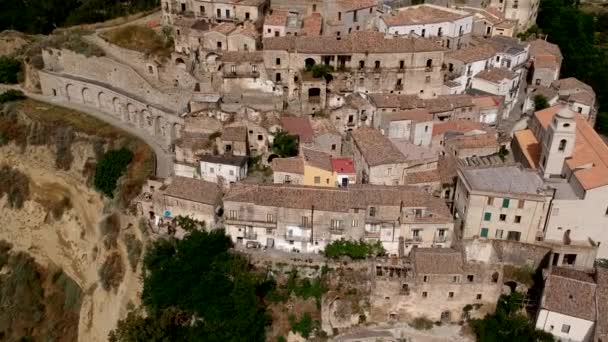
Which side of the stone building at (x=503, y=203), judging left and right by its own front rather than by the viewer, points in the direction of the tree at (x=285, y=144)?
right

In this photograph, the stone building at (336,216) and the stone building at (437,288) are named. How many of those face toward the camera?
2

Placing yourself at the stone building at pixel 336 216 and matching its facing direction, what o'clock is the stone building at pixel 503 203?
the stone building at pixel 503 203 is roughly at 9 o'clock from the stone building at pixel 336 216.

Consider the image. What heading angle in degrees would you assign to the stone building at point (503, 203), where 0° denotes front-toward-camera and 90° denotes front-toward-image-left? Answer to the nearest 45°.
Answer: approximately 0°

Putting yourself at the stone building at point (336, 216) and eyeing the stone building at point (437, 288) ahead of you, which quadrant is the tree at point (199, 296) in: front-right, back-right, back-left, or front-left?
back-right

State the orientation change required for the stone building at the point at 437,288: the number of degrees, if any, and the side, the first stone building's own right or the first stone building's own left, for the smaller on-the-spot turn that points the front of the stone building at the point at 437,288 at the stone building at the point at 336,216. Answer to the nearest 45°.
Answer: approximately 90° to the first stone building's own right

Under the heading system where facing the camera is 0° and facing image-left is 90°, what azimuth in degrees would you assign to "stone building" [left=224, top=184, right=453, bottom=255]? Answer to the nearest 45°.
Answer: approximately 0°

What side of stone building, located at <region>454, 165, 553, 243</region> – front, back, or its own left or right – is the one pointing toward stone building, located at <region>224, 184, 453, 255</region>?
right

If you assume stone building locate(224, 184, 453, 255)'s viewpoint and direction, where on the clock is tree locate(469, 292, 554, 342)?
The tree is roughly at 10 o'clock from the stone building.
